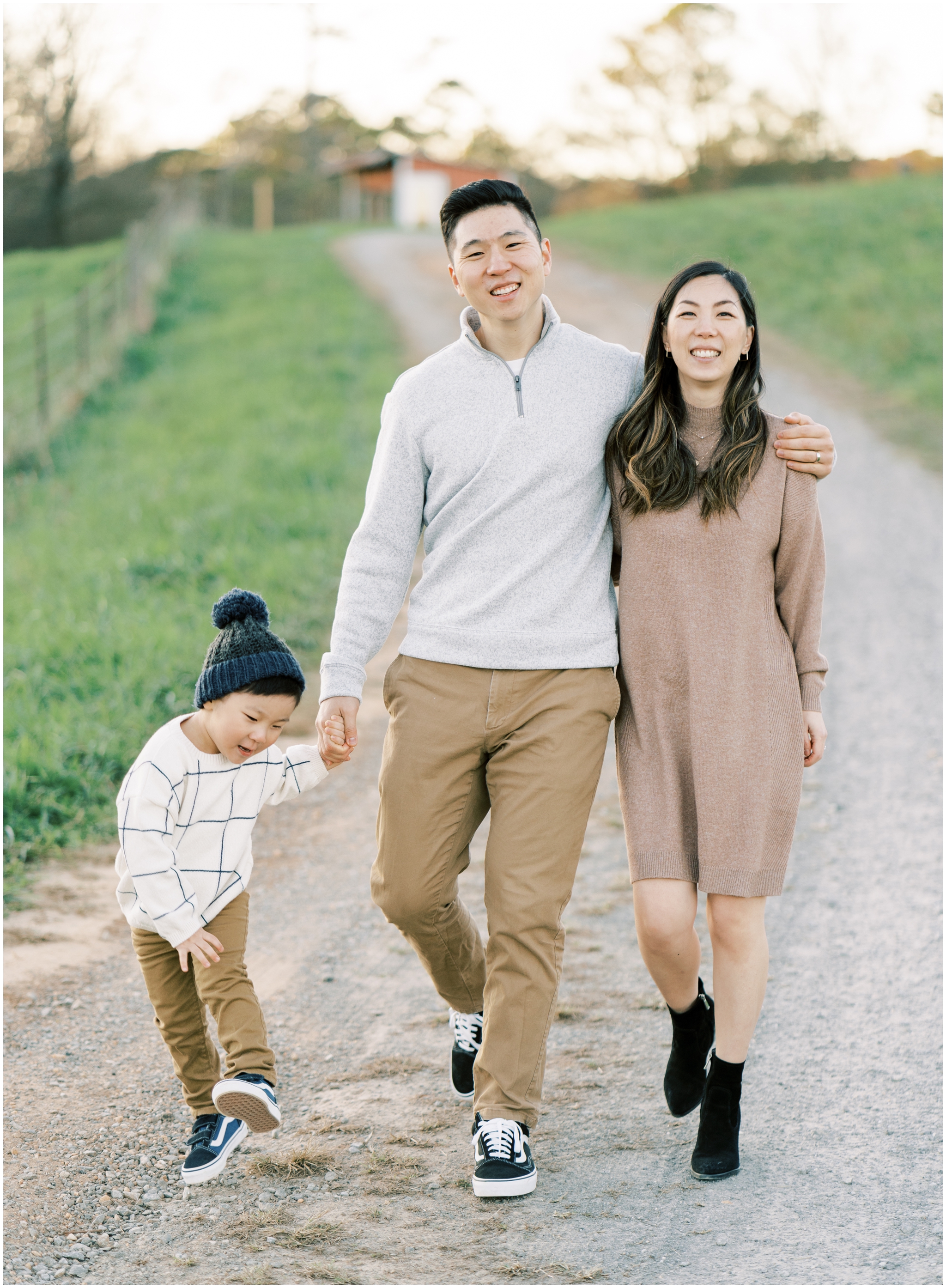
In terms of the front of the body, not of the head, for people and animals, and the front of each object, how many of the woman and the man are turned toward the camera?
2

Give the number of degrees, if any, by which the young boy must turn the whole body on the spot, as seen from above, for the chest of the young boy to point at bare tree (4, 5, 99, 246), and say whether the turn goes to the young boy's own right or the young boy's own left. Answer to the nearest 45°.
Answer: approximately 135° to the young boy's own left

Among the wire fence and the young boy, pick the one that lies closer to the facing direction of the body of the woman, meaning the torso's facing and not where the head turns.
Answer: the young boy

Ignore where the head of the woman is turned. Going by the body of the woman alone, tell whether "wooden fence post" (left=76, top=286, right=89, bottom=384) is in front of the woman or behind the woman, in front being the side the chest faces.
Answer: behind

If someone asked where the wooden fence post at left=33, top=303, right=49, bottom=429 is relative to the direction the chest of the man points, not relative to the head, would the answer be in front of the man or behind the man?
behind

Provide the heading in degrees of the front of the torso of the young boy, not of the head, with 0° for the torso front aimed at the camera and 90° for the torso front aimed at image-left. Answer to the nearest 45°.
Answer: approximately 315°
